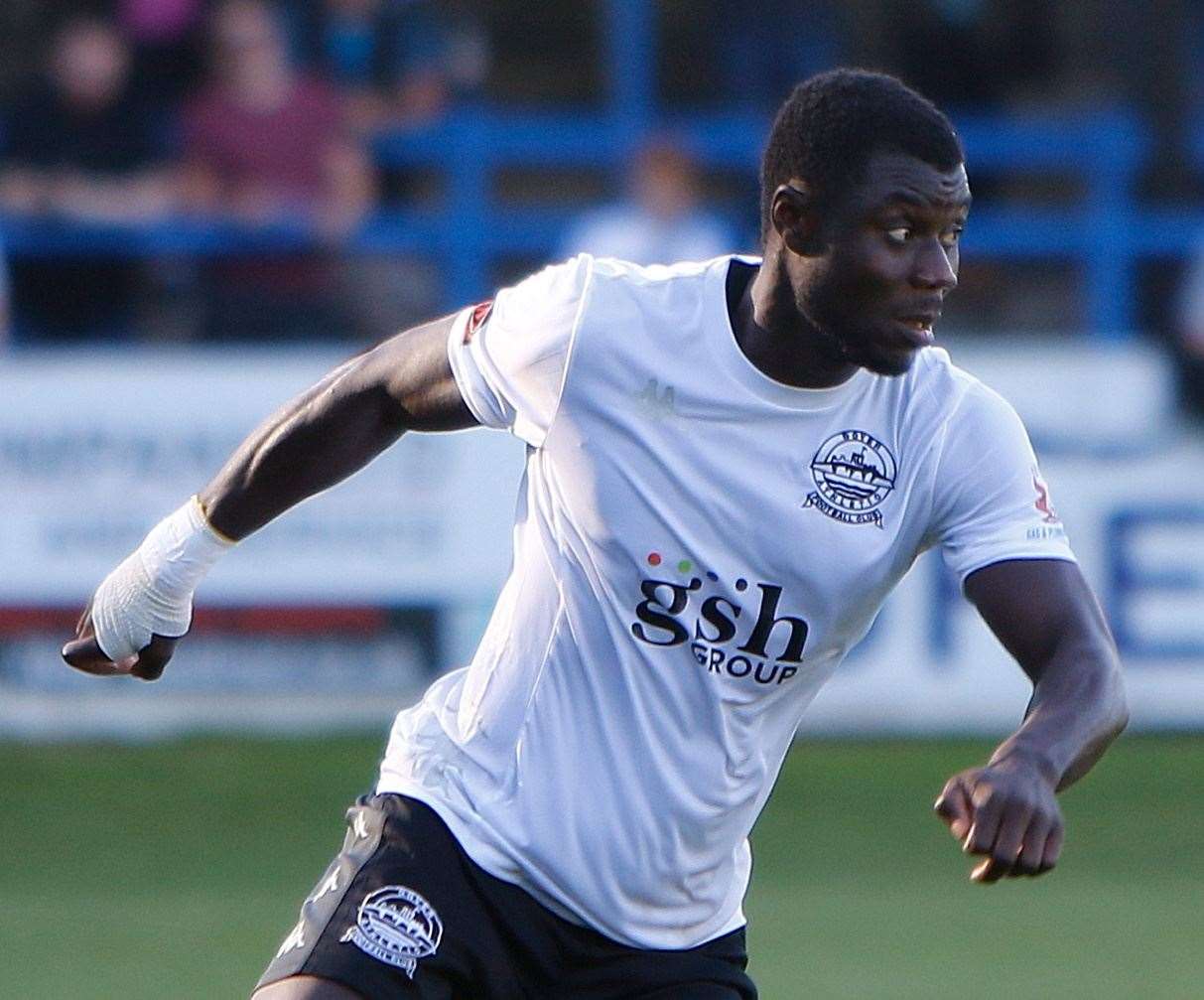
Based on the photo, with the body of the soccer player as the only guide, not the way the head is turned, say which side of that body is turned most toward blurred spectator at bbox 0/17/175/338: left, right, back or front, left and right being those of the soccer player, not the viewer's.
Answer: back

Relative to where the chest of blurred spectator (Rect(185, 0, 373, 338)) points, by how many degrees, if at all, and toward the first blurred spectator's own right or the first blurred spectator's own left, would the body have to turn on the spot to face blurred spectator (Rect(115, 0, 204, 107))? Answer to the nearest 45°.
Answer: approximately 90° to the first blurred spectator's own right

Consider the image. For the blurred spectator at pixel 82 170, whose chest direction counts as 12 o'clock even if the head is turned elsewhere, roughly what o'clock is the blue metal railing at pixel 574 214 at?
The blue metal railing is roughly at 9 o'clock from the blurred spectator.

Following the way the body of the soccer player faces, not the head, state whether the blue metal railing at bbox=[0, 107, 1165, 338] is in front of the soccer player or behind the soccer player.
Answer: behind
